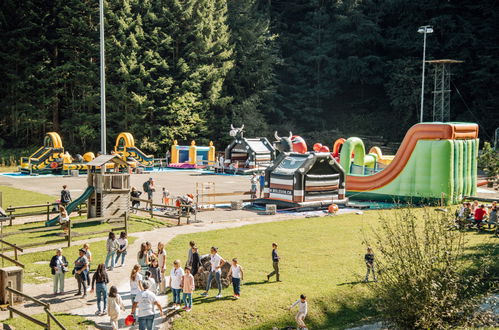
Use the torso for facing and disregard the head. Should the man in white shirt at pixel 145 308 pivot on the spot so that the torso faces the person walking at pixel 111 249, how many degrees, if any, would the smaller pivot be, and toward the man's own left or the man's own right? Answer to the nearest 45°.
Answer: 0° — they already face them

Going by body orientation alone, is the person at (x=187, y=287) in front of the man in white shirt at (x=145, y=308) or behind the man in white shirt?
in front

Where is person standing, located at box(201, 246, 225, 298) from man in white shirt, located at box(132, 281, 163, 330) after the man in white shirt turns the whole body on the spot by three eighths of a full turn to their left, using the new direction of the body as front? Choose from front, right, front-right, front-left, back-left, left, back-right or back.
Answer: back

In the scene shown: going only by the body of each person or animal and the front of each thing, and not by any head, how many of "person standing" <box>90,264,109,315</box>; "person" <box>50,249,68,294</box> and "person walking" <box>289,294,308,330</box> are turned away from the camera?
1

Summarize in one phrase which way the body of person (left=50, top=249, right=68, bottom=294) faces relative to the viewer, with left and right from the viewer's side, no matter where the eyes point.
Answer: facing the viewer

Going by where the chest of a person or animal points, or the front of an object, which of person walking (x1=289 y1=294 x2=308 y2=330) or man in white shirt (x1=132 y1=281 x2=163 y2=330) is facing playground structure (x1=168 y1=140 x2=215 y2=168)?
the man in white shirt

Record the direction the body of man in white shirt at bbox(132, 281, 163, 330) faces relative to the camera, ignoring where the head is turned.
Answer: away from the camera

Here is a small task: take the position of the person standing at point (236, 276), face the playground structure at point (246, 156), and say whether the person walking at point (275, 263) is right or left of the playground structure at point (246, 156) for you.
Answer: right

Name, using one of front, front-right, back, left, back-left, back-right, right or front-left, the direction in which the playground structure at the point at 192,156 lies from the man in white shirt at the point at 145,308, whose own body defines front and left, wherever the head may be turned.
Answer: front

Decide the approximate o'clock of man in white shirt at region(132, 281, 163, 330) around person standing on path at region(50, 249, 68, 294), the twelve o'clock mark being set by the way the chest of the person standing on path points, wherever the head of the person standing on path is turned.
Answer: The man in white shirt is roughly at 11 o'clock from the person standing on path.

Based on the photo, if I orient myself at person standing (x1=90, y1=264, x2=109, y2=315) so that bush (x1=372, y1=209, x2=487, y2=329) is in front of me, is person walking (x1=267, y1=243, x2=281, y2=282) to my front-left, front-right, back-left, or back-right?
front-left

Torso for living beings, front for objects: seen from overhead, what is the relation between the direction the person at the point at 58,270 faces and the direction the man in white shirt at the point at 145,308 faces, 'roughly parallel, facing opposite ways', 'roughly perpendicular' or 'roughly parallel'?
roughly parallel, facing opposite ways
